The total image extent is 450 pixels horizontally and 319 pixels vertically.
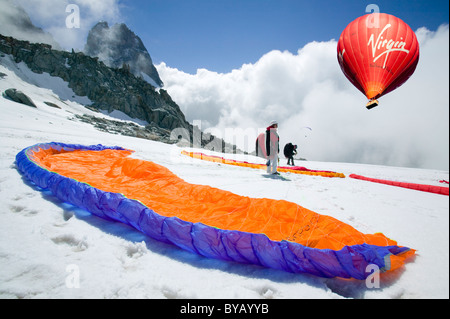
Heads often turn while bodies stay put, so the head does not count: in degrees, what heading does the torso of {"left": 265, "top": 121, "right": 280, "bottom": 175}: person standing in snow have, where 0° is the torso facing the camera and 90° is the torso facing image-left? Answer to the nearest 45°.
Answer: approximately 270°

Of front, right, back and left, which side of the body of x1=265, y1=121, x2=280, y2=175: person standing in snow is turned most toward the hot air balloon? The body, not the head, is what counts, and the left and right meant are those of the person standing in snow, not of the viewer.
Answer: front

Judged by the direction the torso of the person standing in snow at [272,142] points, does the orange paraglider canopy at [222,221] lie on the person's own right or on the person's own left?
on the person's own right

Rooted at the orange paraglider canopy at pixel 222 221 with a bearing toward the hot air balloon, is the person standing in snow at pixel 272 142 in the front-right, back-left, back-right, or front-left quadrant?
front-left

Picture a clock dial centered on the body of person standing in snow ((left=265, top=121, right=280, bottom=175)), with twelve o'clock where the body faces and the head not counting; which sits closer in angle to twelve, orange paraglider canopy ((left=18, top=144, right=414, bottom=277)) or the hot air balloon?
the hot air balloon
